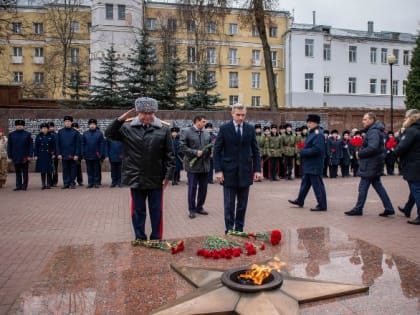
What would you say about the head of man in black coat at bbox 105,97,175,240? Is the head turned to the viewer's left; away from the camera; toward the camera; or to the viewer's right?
toward the camera

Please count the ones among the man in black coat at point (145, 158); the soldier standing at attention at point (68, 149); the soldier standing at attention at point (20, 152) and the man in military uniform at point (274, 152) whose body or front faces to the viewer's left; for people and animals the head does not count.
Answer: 0

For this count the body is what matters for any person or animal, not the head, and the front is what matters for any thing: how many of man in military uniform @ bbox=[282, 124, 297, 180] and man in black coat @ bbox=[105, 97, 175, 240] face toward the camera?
2

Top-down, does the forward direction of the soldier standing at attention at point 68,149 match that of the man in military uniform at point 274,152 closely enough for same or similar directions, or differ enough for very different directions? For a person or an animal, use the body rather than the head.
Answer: same or similar directions

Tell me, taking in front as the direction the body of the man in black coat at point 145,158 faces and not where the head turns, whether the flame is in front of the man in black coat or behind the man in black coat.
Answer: in front

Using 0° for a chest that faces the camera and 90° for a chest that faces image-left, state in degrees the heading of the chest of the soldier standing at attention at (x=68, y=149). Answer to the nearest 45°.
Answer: approximately 0°

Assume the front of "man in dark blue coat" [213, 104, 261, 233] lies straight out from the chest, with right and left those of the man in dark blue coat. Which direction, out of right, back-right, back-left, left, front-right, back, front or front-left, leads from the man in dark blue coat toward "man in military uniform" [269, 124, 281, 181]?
back

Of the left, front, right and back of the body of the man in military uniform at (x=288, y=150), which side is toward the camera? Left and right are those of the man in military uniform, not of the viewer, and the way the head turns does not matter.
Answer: front

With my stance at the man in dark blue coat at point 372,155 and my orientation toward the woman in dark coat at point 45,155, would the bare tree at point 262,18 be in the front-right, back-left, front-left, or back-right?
front-right

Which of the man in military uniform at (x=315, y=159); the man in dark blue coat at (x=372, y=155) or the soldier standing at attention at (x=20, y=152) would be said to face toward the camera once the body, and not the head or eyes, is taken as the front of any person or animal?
the soldier standing at attention

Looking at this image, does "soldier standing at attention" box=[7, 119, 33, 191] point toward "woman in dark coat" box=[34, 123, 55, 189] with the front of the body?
no

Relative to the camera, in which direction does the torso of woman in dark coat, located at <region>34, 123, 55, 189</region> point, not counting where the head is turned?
toward the camera

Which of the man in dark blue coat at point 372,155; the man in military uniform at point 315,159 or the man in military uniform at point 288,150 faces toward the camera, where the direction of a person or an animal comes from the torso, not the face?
the man in military uniform at point 288,150
